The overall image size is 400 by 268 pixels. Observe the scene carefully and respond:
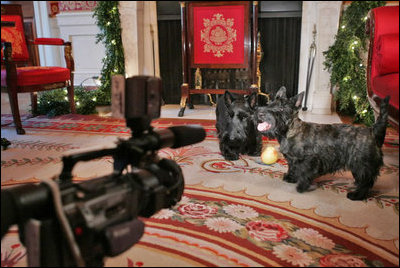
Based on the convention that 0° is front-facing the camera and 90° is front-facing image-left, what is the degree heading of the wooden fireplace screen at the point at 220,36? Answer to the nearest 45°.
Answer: approximately 0°

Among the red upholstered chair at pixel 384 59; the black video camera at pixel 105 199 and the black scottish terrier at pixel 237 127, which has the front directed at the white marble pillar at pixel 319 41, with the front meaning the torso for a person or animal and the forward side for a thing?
the black video camera

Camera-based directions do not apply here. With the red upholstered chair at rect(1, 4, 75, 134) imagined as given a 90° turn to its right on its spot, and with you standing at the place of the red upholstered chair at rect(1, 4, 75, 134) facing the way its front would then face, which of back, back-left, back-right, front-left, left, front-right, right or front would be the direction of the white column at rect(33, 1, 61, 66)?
back-right

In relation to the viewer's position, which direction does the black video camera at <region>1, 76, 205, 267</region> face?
facing away from the viewer and to the right of the viewer

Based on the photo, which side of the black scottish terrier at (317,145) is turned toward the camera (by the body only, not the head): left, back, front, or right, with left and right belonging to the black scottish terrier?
left

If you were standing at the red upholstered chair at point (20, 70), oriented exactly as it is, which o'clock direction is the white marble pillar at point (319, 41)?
The white marble pillar is roughly at 11 o'clock from the red upholstered chair.

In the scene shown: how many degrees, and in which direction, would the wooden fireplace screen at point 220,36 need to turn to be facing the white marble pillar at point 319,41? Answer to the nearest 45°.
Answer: approximately 90° to its left

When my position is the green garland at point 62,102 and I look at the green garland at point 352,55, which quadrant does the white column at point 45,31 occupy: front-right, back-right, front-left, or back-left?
back-left

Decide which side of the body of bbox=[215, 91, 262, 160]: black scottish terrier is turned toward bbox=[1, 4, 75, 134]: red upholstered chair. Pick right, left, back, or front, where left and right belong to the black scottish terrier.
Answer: right

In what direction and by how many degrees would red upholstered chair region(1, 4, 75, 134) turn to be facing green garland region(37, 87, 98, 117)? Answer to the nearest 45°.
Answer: approximately 90° to its left

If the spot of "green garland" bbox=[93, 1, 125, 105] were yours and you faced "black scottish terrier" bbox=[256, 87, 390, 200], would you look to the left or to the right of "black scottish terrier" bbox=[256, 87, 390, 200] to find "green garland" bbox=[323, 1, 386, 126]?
left
